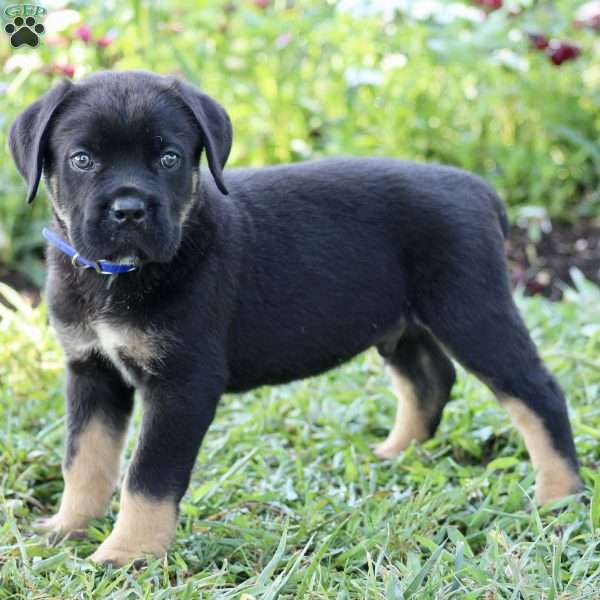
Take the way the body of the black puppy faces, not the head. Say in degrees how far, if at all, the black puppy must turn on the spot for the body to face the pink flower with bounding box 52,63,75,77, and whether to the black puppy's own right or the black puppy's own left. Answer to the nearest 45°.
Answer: approximately 135° to the black puppy's own right

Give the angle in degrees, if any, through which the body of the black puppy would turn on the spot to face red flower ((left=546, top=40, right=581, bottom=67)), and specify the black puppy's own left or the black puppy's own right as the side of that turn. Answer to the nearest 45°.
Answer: approximately 180°

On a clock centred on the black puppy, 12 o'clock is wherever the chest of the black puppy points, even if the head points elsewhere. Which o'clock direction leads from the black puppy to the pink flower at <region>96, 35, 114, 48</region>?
The pink flower is roughly at 4 o'clock from the black puppy.

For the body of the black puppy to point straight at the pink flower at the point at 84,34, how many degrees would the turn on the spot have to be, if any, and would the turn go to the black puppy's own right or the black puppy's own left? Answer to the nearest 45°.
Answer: approximately 135° to the black puppy's own right

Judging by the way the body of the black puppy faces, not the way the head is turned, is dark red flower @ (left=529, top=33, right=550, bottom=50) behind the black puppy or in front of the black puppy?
behind

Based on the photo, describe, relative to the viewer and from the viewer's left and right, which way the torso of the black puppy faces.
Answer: facing the viewer and to the left of the viewer

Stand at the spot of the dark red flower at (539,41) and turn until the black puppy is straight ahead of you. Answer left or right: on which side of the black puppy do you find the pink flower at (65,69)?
right

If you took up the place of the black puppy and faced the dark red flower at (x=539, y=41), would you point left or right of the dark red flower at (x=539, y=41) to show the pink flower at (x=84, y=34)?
left

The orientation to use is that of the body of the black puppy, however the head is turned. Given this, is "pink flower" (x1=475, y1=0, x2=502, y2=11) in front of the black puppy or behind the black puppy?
behind
